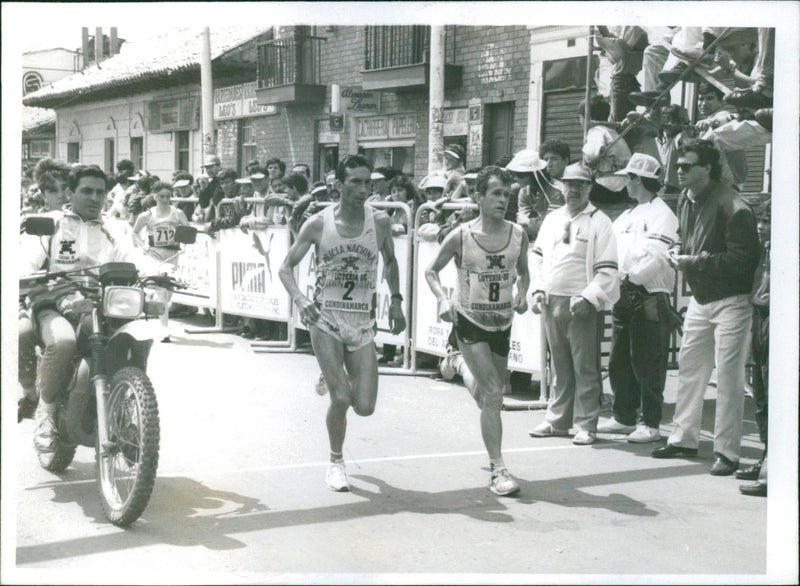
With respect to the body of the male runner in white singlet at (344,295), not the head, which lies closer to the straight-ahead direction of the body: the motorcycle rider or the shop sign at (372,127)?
the motorcycle rider

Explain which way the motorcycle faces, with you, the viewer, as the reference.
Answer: facing the viewer and to the right of the viewer

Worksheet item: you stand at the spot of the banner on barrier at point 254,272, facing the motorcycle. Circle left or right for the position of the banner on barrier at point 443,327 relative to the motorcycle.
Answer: left

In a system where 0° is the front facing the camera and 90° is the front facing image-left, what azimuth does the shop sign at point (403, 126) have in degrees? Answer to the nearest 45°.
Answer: approximately 45°

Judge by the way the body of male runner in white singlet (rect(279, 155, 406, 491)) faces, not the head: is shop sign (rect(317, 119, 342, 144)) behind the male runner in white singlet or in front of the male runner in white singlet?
behind

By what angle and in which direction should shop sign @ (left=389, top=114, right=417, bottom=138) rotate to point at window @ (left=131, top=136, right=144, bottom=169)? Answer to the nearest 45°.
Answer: approximately 45° to its right

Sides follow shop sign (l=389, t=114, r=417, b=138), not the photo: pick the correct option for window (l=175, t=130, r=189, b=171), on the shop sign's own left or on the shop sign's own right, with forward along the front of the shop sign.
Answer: on the shop sign's own right

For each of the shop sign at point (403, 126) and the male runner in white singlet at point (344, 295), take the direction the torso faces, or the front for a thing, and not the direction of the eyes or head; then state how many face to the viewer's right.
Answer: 0

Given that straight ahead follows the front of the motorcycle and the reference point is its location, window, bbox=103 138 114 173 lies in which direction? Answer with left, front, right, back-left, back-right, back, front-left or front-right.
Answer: back-left

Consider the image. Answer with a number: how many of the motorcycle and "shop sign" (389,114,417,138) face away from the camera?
0

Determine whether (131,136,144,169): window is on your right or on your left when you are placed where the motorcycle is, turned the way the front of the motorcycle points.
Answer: on your left

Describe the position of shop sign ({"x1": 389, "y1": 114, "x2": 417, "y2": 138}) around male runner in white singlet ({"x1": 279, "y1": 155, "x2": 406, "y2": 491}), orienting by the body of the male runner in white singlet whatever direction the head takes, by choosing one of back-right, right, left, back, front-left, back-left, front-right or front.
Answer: back

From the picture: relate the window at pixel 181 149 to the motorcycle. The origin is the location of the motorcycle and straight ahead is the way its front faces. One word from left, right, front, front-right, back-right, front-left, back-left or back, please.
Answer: back-left

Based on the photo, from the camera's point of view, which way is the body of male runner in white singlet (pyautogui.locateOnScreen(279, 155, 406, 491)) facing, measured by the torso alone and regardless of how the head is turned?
toward the camera

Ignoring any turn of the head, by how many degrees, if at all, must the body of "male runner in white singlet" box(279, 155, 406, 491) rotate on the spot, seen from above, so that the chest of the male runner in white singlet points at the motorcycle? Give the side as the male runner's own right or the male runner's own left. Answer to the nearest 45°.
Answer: approximately 45° to the male runner's own right
